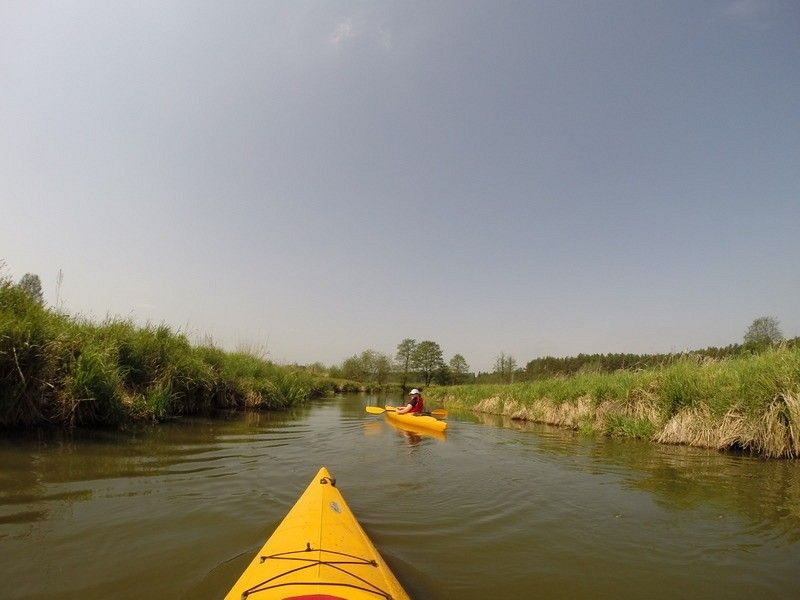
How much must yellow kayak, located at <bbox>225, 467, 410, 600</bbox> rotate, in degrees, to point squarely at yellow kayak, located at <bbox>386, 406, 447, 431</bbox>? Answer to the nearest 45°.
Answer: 0° — it already faces it

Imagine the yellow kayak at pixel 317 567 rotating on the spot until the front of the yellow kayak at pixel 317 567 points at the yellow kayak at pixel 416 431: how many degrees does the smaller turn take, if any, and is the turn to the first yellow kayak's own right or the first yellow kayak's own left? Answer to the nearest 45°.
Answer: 0° — it already faces it

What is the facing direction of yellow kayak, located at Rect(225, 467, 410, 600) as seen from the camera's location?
facing away from the viewer
